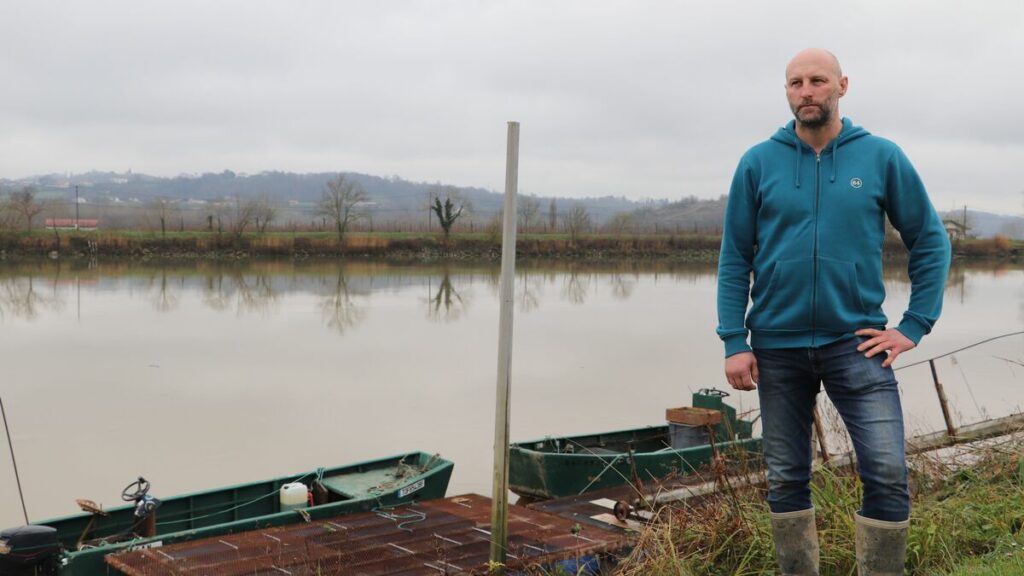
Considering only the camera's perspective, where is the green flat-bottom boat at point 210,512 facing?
facing away from the viewer and to the right of the viewer

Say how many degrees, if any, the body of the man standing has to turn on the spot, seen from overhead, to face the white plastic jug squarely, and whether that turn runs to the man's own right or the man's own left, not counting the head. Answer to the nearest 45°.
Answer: approximately 135° to the man's own right

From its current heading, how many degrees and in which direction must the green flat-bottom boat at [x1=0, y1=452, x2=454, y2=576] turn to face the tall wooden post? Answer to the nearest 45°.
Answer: approximately 90° to its right

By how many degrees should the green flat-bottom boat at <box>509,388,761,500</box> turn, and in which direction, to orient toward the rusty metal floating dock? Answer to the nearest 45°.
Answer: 0° — it already faces it

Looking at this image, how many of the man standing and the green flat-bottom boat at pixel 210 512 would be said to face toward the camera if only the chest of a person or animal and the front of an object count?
1

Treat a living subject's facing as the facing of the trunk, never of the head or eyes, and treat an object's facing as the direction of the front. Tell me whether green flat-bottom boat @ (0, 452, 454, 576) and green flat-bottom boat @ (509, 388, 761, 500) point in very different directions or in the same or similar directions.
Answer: very different directions

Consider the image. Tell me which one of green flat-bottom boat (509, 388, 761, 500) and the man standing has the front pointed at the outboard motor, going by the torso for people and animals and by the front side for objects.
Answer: the green flat-bottom boat

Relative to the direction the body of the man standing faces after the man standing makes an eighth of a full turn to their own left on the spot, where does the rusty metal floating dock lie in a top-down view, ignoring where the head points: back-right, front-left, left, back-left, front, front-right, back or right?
back

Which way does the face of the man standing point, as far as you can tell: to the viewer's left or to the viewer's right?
to the viewer's left

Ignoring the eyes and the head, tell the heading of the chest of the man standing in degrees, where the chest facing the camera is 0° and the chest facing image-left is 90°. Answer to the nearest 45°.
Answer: approximately 0°

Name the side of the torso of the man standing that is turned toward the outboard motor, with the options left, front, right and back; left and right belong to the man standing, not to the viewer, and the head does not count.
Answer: right

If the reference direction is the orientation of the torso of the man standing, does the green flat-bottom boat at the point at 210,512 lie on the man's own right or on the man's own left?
on the man's own right

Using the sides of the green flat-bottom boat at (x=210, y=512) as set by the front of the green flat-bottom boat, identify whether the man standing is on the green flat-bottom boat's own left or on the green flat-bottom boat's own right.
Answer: on the green flat-bottom boat's own right
